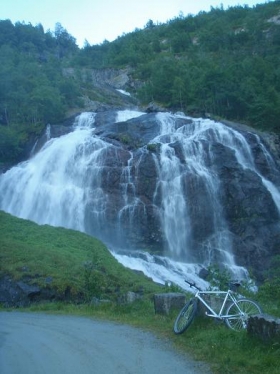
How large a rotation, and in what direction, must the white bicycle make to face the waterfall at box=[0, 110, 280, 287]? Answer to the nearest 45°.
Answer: approximately 90° to its right

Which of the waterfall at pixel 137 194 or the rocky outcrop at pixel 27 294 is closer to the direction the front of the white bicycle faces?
the rocky outcrop

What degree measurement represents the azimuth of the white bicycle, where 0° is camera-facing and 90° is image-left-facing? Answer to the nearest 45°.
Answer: approximately 90°

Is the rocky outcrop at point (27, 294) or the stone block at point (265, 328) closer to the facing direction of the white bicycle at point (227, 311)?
the rocky outcrop

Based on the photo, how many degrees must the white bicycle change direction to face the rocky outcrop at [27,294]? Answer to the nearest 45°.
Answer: approximately 45° to its right

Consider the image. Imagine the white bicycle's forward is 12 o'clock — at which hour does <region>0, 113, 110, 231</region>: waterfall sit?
The waterfall is roughly at 2 o'clock from the white bicycle.
